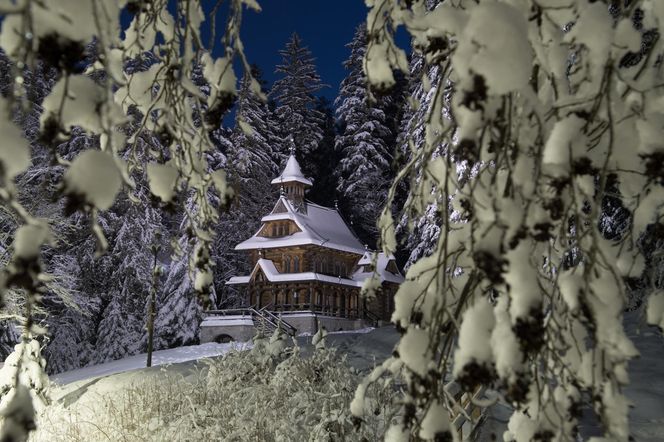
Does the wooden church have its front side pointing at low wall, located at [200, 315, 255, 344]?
yes

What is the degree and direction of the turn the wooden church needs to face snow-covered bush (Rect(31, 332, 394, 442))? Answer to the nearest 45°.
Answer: approximately 45° to its left

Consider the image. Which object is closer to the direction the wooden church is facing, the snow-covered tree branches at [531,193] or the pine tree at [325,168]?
the snow-covered tree branches

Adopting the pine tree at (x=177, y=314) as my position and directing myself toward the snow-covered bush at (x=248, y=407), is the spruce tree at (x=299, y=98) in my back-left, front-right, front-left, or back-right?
back-left

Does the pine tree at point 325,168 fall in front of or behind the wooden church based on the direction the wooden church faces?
behind

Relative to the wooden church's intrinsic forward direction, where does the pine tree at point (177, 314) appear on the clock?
The pine tree is roughly at 1 o'clock from the wooden church.

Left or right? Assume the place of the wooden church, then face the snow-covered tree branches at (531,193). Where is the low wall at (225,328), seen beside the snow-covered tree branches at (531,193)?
right

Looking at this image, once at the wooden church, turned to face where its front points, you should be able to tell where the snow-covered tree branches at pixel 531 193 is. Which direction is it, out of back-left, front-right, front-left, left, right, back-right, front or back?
front-left
